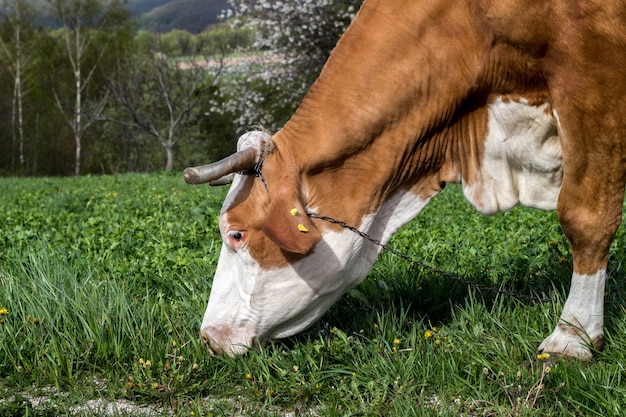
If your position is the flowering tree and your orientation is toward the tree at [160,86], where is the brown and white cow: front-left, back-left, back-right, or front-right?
back-left

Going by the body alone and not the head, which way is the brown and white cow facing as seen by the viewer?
to the viewer's left

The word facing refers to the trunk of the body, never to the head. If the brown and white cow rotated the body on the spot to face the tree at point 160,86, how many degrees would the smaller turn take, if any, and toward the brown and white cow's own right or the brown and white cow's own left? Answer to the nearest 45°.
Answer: approximately 90° to the brown and white cow's own right

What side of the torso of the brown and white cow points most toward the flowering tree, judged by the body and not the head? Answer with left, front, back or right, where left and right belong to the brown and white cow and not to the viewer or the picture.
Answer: right
